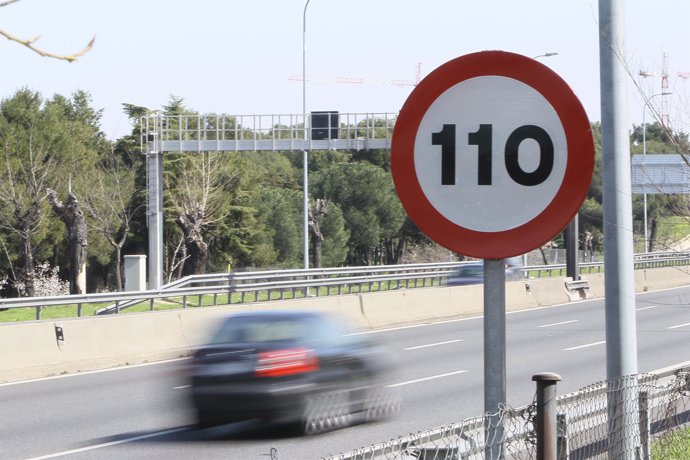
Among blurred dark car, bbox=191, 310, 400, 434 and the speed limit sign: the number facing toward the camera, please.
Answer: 1

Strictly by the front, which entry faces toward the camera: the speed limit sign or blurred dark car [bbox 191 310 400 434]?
the speed limit sign

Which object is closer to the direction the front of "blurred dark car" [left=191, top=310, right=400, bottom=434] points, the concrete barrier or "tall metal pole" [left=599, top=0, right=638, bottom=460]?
the concrete barrier

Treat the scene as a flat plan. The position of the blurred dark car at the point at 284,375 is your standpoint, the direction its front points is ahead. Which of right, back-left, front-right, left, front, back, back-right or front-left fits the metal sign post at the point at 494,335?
back-right

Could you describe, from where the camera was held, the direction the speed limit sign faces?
facing the viewer

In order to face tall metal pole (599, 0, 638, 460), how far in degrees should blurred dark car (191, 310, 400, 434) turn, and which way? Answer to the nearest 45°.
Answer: approximately 135° to its right

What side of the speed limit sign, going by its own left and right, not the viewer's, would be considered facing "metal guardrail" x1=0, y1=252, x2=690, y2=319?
back

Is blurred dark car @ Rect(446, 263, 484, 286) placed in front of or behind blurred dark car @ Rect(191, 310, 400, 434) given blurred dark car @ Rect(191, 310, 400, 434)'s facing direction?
in front

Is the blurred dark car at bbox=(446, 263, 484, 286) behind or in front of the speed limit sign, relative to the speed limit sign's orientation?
behind

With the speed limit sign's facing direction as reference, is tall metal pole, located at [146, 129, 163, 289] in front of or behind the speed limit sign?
behind

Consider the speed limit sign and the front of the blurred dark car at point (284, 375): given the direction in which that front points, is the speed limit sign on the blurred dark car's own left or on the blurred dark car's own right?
on the blurred dark car's own right

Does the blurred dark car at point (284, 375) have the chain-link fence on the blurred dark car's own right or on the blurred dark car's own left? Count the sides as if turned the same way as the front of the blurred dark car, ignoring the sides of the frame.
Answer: on the blurred dark car's own right

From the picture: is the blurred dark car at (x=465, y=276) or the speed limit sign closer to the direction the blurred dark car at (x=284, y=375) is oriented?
the blurred dark car
